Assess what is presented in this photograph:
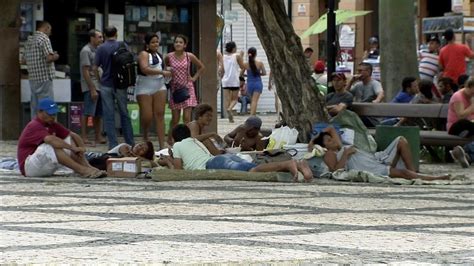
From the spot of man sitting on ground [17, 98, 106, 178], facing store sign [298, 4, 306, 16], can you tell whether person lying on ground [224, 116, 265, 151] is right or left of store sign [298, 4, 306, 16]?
right

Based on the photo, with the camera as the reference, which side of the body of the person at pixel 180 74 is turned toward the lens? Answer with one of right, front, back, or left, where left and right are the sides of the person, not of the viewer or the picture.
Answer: front

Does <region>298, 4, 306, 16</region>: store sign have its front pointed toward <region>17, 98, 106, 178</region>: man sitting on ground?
yes

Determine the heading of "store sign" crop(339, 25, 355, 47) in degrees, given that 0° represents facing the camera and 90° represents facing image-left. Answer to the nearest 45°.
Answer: approximately 0°

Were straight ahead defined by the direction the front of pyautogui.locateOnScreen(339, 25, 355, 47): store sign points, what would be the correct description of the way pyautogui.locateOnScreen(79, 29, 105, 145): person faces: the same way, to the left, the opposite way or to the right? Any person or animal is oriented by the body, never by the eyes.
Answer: to the left

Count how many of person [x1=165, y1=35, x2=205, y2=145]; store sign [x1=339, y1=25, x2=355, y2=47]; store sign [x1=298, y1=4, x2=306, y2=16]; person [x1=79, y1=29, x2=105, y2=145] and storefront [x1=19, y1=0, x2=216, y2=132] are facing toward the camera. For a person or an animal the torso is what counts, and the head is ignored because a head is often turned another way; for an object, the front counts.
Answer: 4

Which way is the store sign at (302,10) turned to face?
toward the camera

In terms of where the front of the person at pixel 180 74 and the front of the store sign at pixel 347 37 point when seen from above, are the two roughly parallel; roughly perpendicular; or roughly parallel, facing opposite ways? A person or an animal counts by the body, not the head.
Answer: roughly parallel

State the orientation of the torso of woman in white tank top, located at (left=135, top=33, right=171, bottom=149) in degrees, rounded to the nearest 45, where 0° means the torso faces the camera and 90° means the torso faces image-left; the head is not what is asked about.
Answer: approximately 315°

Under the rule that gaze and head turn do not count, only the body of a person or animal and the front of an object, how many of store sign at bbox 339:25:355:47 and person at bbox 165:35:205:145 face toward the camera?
2

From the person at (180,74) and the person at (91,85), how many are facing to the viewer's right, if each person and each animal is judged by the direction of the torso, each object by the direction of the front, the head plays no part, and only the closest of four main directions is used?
1

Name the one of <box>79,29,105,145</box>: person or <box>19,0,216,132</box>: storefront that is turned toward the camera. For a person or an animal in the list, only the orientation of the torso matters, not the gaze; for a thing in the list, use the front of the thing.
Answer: the storefront

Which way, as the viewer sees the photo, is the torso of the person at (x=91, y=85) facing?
to the viewer's right

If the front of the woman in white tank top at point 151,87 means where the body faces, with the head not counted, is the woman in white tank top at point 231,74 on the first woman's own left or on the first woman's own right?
on the first woman's own left
